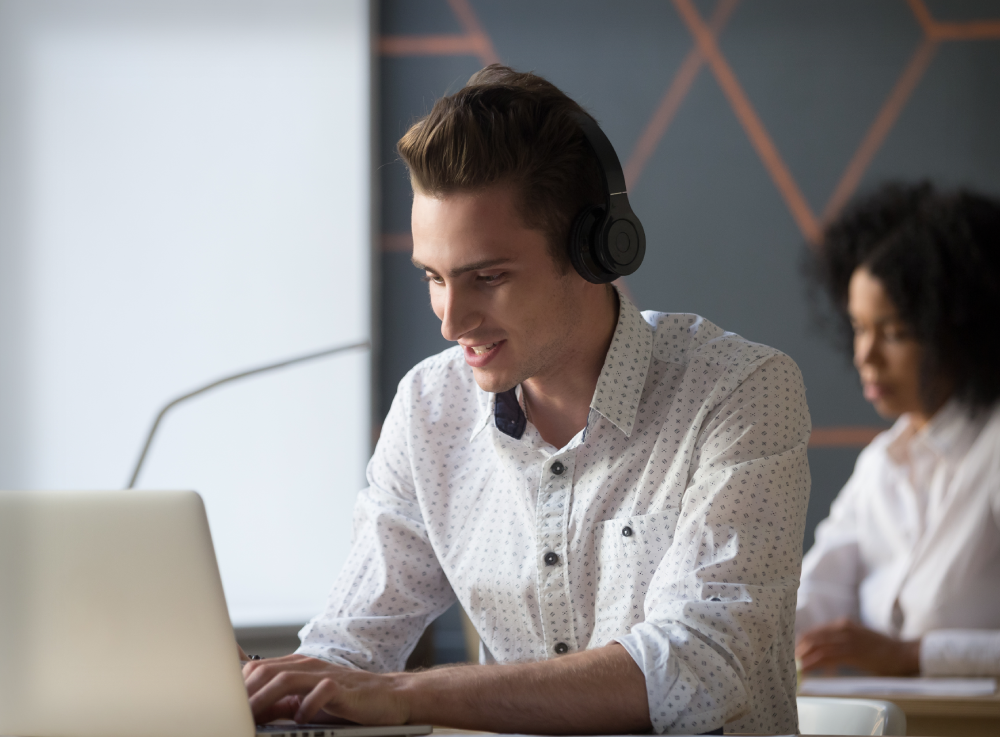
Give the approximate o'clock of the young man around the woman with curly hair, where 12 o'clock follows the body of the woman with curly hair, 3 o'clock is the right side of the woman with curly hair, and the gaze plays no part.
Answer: The young man is roughly at 11 o'clock from the woman with curly hair.

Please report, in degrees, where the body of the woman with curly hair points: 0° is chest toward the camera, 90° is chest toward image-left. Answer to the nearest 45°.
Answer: approximately 45°

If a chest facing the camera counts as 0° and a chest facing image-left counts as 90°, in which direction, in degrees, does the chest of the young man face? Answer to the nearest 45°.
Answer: approximately 45°

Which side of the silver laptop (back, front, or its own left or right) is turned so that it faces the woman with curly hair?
front

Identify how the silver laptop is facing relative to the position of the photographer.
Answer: facing away from the viewer and to the right of the viewer

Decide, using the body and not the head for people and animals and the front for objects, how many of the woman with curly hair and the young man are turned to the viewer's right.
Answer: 0

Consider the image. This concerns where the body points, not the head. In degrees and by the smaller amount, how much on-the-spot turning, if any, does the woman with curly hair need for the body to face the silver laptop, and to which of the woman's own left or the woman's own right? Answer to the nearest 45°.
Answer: approximately 45° to the woman's own left

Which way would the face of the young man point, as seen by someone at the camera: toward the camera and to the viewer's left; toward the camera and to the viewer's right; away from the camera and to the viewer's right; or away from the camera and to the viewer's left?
toward the camera and to the viewer's left
